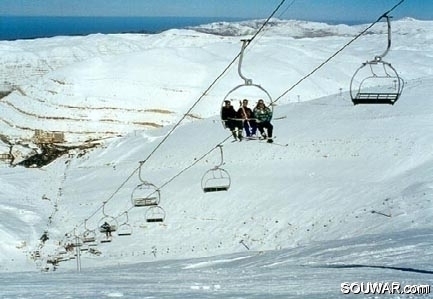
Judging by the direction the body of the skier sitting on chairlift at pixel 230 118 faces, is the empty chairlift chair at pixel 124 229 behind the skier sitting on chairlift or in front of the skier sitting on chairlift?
behind

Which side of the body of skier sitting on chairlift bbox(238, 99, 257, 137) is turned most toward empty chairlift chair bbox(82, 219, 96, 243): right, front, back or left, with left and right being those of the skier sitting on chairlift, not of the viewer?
back

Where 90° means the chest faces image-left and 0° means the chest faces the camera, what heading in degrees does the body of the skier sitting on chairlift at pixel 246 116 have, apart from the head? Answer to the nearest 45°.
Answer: approximately 315°

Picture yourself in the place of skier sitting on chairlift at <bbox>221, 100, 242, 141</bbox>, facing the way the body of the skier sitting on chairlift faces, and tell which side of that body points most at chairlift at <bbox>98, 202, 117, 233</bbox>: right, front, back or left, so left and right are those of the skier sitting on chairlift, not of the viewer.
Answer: back
